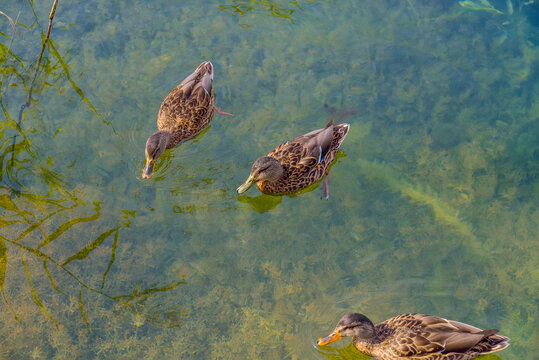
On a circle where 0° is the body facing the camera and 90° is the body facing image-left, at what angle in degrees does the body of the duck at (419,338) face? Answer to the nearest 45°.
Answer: approximately 90°

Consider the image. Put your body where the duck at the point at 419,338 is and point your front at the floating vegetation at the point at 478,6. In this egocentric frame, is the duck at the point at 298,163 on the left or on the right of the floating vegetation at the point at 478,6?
left

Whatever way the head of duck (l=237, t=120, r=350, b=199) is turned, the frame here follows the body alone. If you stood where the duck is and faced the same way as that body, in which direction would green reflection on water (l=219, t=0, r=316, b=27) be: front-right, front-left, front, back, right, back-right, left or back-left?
back-right

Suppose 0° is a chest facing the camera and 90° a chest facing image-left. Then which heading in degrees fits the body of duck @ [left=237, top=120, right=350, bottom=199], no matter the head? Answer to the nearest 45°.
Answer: approximately 45°

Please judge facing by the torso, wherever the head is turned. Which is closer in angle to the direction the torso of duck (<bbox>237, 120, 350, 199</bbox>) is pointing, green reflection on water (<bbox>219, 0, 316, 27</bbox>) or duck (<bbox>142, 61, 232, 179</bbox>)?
the duck

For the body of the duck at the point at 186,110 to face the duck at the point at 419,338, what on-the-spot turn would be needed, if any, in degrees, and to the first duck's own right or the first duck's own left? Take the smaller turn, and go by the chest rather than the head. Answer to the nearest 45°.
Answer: approximately 90° to the first duck's own left

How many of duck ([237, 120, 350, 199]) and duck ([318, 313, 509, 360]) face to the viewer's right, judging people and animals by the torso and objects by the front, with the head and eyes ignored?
0

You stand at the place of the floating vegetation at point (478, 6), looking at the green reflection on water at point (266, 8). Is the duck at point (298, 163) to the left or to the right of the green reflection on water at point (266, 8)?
left

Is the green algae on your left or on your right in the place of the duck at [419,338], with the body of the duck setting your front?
on your right

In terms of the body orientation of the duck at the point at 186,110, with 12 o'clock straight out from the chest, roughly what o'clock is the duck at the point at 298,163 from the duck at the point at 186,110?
the duck at the point at 298,163 is roughly at 9 o'clock from the duck at the point at 186,110.
